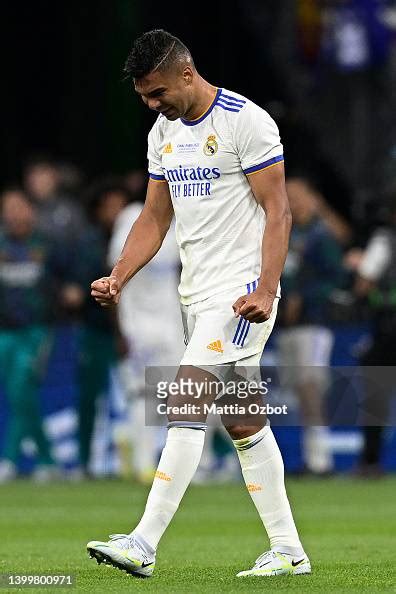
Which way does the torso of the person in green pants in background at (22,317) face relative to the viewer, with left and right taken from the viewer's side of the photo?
facing the viewer

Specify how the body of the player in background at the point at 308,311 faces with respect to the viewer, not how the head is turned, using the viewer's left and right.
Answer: facing the viewer and to the left of the viewer

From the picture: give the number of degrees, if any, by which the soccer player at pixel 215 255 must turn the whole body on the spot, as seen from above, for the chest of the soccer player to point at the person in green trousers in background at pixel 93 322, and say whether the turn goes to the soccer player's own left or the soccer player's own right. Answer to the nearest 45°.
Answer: approximately 135° to the soccer player's own right

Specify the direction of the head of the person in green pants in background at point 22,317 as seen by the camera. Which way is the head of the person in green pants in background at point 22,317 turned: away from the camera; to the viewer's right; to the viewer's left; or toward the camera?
toward the camera

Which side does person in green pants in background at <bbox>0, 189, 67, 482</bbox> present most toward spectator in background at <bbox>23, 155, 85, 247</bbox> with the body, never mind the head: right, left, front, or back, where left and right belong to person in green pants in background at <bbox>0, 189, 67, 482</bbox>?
back

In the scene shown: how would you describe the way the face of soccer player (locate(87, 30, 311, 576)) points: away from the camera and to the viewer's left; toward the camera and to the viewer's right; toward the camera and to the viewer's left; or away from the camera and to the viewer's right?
toward the camera and to the viewer's left

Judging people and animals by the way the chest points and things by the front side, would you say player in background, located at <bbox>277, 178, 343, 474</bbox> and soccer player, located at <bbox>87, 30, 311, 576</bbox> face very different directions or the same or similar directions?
same or similar directions

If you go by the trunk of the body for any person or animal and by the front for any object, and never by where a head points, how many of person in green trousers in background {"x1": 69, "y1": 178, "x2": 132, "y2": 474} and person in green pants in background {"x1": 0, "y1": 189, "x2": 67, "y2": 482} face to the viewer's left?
0

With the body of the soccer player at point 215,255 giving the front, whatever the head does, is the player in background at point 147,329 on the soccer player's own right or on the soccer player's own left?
on the soccer player's own right

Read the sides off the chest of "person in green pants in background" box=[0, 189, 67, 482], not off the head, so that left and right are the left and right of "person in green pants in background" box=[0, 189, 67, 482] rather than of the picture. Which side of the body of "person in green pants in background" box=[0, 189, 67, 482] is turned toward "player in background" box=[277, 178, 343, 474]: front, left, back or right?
left

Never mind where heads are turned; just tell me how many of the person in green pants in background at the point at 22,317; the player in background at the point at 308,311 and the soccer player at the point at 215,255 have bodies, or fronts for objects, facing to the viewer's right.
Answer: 0
